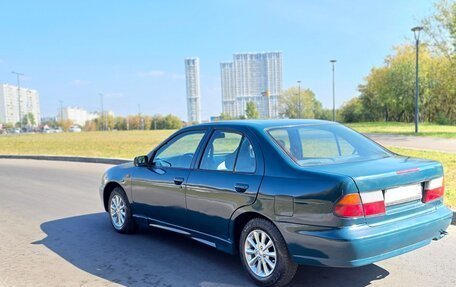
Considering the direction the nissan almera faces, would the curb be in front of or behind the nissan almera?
in front

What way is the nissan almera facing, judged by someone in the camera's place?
facing away from the viewer and to the left of the viewer
